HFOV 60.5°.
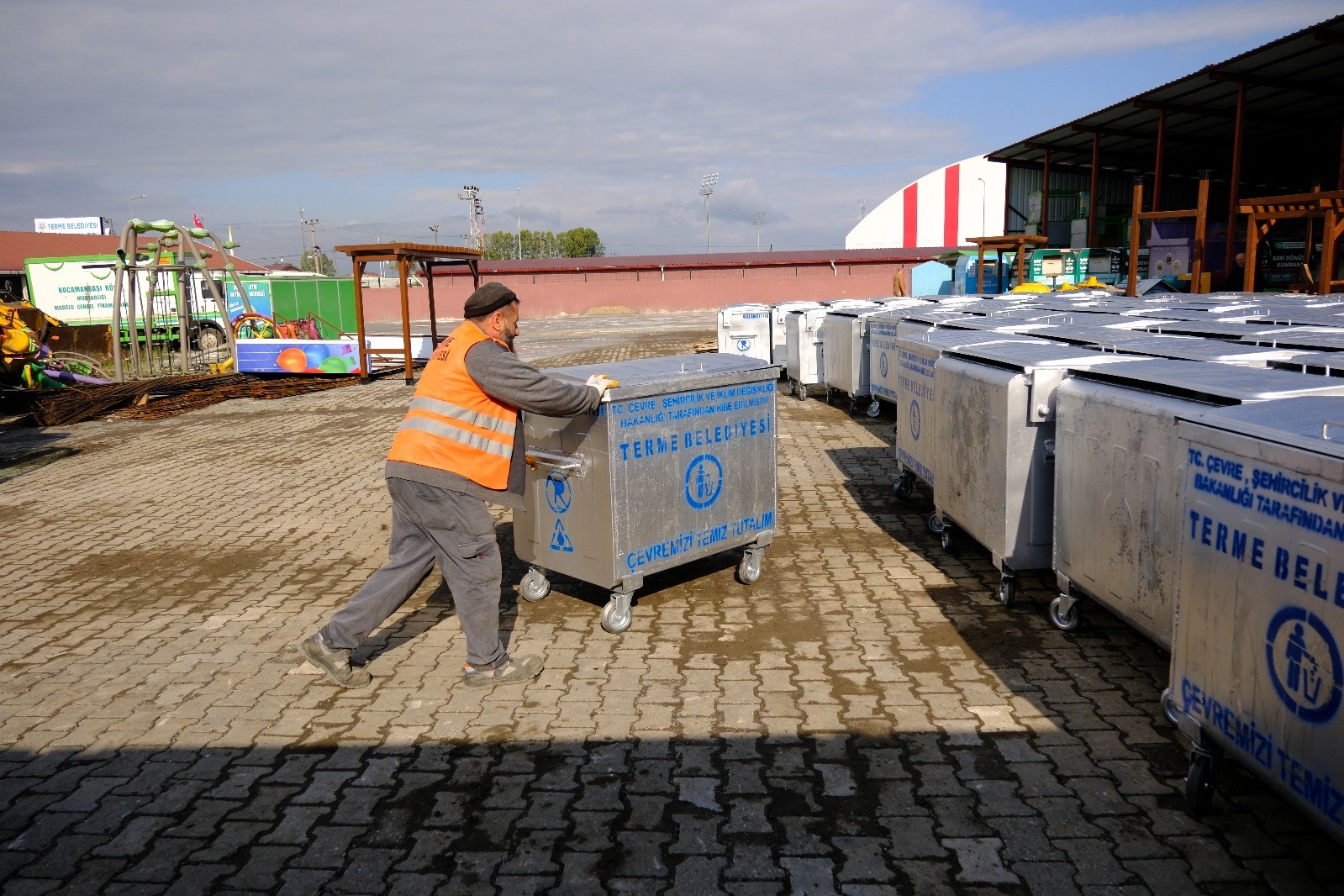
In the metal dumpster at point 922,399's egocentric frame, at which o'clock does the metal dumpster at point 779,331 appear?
the metal dumpster at point 779,331 is roughly at 4 o'clock from the metal dumpster at point 922,399.

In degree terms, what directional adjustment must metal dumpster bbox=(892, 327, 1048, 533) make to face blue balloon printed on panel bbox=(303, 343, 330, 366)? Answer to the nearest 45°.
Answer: approximately 90° to its right

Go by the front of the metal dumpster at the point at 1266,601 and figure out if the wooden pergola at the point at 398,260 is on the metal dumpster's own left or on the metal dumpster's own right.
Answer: on the metal dumpster's own right

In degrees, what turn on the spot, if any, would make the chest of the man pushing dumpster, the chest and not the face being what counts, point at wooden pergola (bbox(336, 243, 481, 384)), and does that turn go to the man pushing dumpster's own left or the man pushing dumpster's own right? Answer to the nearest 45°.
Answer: approximately 90° to the man pushing dumpster's own left

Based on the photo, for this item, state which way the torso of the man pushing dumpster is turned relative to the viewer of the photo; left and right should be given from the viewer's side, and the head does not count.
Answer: facing to the right of the viewer

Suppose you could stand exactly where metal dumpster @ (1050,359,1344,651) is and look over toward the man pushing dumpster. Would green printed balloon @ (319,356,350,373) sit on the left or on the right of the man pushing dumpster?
right

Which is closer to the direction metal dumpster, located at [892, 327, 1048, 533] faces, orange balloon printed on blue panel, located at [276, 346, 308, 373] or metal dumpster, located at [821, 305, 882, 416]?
the orange balloon printed on blue panel
